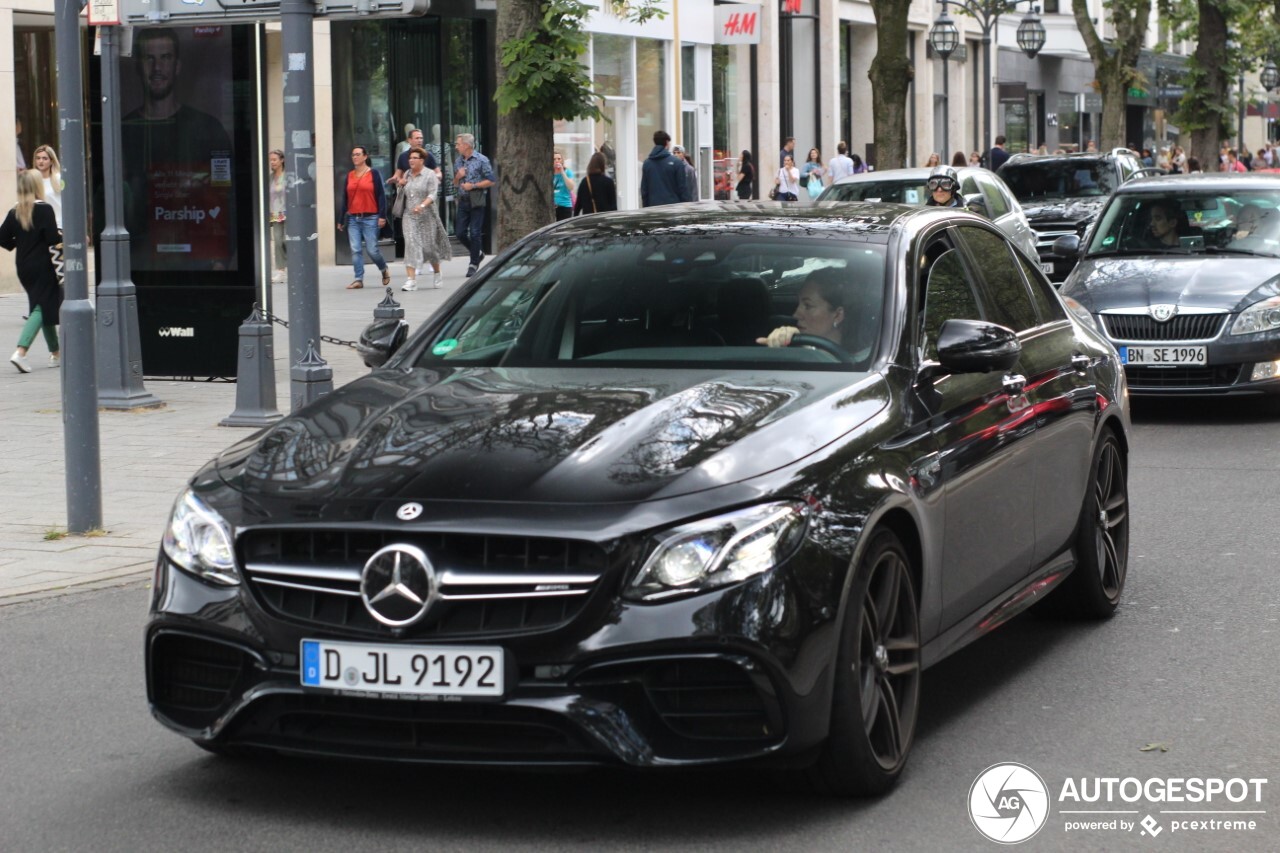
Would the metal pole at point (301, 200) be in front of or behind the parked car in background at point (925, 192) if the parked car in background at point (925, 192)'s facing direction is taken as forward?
in front

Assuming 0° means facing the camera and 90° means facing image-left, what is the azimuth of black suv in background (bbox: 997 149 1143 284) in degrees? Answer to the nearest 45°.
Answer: approximately 45°

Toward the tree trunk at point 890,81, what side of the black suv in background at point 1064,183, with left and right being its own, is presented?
right

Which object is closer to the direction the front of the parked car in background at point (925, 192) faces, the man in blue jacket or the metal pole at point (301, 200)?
the metal pole

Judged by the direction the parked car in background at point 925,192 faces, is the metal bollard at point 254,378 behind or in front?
in front

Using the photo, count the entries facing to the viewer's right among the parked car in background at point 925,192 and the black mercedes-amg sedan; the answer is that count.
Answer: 0

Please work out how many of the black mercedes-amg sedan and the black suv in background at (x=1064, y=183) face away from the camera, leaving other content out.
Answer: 0

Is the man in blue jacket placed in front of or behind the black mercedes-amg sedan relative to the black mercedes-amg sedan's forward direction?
behind
